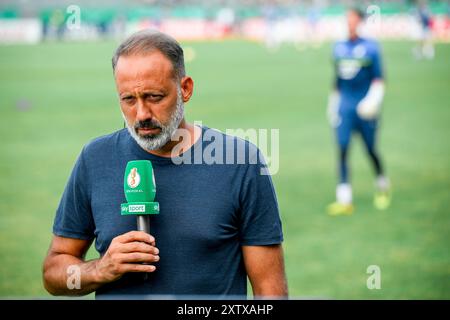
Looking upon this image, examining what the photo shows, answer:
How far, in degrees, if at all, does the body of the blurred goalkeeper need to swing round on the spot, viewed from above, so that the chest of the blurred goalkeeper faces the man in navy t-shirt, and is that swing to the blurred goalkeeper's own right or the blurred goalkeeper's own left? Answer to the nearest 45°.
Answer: approximately 45° to the blurred goalkeeper's own left

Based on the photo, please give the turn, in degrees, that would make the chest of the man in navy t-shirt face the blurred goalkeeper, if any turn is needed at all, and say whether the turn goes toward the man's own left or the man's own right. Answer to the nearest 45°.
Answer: approximately 180°
